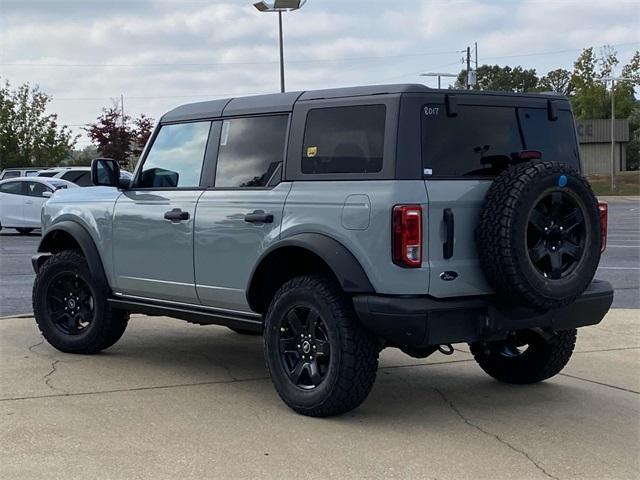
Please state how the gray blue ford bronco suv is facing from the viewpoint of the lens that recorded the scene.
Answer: facing away from the viewer and to the left of the viewer

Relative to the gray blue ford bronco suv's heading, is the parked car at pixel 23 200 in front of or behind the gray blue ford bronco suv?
in front
